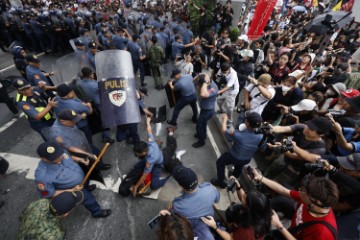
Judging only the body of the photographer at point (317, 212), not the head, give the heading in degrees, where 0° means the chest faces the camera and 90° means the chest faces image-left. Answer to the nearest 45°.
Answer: approximately 90°

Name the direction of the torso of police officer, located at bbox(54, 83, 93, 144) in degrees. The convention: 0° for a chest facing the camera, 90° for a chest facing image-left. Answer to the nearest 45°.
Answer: approximately 270°

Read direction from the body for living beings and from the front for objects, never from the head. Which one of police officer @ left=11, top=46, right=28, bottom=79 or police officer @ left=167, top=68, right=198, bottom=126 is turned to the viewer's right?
police officer @ left=11, top=46, right=28, bottom=79

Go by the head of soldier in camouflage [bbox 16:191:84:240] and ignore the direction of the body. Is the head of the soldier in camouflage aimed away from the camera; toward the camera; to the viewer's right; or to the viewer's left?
away from the camera

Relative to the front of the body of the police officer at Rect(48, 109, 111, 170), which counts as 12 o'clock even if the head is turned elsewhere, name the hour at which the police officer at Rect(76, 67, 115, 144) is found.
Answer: the police officer at Rect(76, 67, 115, 144) is roughly at 10 o'clock from the police officer at Rect(48, 109, 111, 170).

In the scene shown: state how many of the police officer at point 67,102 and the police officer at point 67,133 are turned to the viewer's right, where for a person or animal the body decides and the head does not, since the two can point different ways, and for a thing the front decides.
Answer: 2

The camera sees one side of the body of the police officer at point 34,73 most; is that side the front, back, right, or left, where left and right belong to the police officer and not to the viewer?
right

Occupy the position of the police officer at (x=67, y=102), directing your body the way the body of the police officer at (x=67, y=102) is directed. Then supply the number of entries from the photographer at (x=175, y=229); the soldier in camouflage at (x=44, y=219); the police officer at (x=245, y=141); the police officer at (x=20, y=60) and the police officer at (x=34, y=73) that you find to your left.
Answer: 2

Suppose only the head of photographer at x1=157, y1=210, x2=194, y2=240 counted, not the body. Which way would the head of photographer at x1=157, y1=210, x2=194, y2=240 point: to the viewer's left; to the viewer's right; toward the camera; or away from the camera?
away from the camera

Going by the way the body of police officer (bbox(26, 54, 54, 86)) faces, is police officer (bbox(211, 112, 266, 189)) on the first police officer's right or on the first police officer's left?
on the first police officer's right

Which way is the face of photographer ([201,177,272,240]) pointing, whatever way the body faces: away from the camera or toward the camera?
away from the camera

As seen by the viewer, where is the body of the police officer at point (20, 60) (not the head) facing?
to the viewer's right

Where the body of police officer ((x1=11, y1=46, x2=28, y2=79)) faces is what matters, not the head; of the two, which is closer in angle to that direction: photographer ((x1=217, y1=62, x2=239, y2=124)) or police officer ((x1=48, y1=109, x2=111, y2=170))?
the photographer
